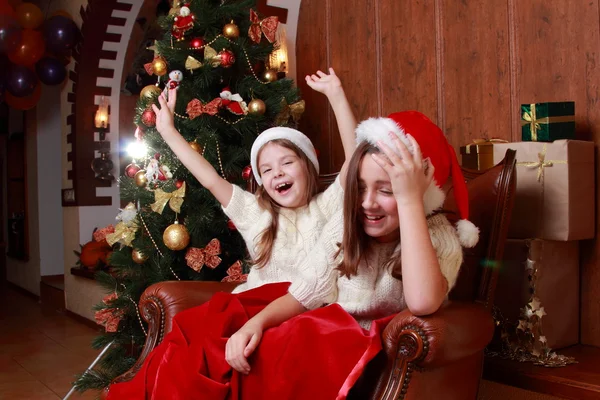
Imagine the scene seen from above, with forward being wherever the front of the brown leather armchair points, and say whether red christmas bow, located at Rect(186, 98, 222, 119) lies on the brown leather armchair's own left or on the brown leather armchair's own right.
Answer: on the brown leather armchair's own right

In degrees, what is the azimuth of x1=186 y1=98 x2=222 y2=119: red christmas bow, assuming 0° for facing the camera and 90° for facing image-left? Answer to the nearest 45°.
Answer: approximately 0°

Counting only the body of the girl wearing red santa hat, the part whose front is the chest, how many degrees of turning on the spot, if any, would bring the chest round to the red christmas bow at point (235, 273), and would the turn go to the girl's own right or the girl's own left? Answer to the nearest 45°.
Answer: approximately 90° to the girl's own right

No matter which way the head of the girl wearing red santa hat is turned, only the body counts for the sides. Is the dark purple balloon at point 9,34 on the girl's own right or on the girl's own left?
on the girl's own right

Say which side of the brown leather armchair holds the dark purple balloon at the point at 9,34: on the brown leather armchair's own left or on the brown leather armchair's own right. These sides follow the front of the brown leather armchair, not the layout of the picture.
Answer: on the brown leather armchair's own right

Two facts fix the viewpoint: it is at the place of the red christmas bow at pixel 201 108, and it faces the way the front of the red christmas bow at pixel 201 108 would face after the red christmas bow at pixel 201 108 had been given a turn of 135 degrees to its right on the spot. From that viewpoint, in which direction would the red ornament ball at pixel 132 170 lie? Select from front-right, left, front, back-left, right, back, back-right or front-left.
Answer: front

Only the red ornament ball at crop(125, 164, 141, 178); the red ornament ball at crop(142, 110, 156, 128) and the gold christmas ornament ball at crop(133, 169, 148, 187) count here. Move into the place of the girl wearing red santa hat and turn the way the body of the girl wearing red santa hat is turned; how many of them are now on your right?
3
